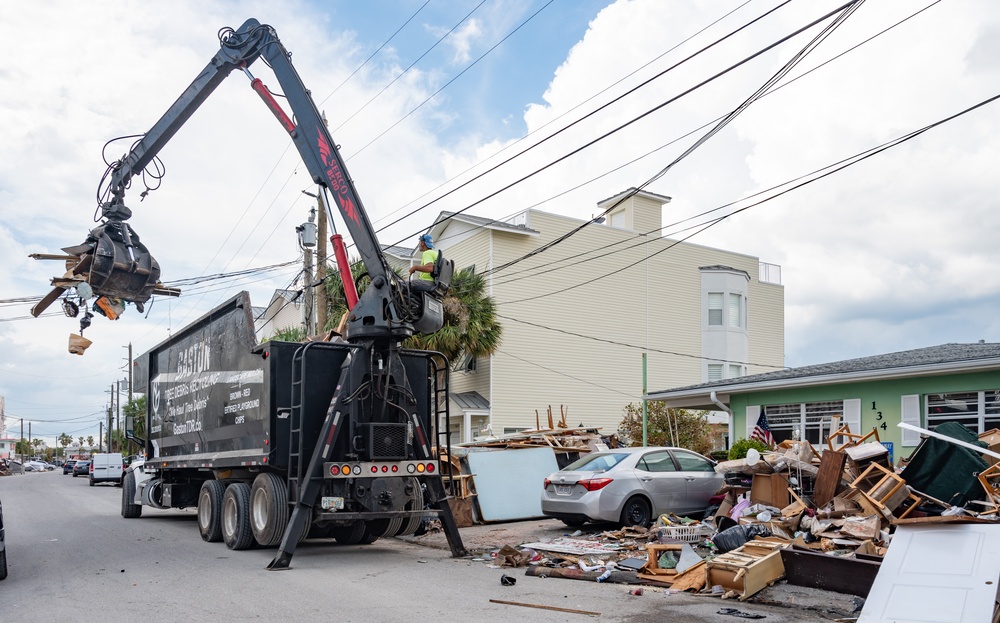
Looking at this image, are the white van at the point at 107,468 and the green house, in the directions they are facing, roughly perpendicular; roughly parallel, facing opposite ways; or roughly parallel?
roughly perpendicular

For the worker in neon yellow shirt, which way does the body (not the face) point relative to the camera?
to the viewer's left

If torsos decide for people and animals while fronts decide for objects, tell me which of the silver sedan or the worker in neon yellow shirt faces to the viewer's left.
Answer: the worker in neon yellow shirt

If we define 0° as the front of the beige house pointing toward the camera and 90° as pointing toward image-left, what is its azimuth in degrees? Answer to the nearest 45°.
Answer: approximately 45°

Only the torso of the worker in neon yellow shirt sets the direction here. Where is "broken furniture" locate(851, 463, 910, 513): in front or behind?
behind

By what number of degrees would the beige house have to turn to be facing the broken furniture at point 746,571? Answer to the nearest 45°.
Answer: approximately 45° to its left
